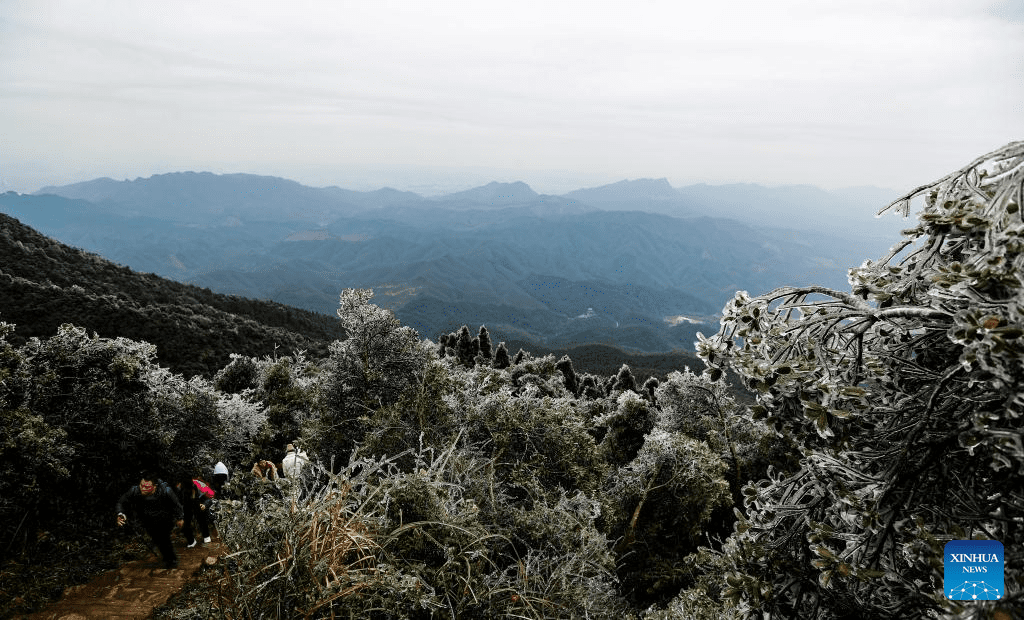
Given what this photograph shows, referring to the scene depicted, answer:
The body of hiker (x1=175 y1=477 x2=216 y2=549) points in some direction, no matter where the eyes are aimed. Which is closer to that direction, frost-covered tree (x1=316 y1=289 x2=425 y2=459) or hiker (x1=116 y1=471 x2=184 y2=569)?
the hiker

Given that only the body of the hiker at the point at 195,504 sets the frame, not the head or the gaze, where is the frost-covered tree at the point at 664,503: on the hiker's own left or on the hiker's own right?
on the hiker's own left

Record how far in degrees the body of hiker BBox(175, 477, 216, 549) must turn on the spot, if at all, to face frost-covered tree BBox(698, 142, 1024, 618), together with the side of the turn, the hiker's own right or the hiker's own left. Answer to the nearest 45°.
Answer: approximately 45° to the hiker's own left

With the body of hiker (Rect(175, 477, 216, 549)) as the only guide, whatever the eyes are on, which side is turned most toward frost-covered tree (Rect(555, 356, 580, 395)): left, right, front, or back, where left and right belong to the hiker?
back

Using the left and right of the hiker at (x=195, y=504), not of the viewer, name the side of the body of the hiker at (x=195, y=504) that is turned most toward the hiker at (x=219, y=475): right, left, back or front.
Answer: back

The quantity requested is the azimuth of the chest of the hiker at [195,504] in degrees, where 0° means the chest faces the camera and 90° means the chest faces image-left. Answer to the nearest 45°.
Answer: approximately 45°

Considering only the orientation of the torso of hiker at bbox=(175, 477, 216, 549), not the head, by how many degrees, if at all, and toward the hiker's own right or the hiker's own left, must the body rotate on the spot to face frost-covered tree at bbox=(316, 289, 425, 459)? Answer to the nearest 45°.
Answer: approximately 135° to the hiker's own left
